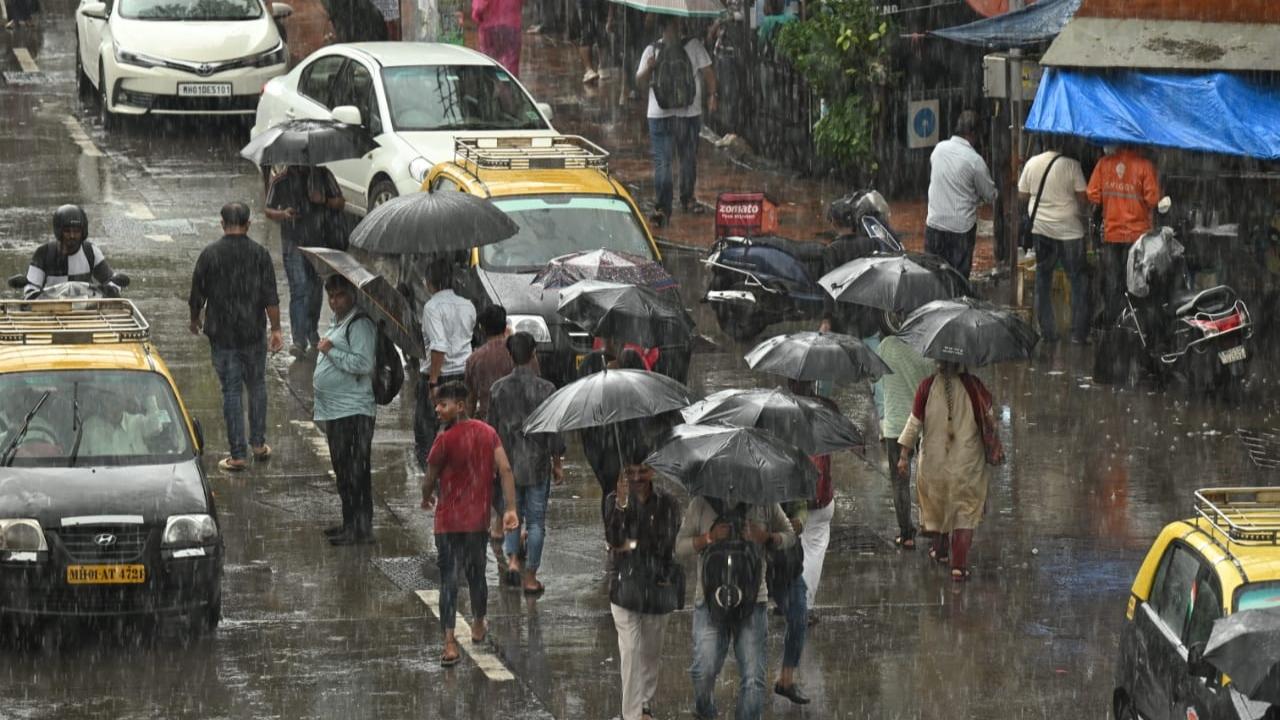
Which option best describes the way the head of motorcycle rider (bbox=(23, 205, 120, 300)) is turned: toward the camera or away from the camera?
toward the camera

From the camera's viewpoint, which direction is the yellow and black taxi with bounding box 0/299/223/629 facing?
toward the camera

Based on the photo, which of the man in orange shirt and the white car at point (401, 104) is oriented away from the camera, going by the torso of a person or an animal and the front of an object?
the man in orange shirt

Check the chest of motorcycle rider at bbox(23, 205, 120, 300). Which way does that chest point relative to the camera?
toward the camera

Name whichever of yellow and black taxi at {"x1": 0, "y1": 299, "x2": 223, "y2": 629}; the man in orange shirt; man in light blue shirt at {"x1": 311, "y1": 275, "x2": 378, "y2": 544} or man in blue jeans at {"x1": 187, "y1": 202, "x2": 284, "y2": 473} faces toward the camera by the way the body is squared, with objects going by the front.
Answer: the yellow and black taxi

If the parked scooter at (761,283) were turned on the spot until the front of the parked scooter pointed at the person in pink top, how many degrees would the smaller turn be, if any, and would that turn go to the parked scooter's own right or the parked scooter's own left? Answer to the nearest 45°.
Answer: approximately 135° to the parked scooter's own left

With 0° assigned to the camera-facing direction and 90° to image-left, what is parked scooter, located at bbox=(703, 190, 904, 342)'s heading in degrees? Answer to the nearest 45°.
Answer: approximately 270°

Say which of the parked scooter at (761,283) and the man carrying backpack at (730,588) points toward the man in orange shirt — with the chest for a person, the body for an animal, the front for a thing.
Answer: the parked scooter

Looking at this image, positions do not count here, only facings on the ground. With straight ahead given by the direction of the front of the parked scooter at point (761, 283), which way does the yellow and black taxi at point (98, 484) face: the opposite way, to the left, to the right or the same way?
to the right

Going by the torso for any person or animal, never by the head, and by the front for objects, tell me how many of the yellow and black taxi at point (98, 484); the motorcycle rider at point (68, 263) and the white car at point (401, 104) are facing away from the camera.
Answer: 0

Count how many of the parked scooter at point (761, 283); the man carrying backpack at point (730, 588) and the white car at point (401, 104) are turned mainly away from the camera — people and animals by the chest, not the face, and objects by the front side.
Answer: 0

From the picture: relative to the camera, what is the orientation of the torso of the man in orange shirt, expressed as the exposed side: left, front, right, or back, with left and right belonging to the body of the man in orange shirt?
back

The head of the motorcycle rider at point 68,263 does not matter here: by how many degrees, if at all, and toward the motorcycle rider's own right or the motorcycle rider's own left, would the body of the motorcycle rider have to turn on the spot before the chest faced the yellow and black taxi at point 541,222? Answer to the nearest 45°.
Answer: approximately 90° to the motorcycle rider's own left

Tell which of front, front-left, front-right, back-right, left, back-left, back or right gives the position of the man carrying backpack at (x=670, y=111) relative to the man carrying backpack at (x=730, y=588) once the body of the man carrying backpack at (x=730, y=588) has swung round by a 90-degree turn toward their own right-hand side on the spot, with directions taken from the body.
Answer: right

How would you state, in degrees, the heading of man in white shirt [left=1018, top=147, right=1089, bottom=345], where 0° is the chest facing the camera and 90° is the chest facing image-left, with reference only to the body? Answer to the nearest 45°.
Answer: approximately 180°
